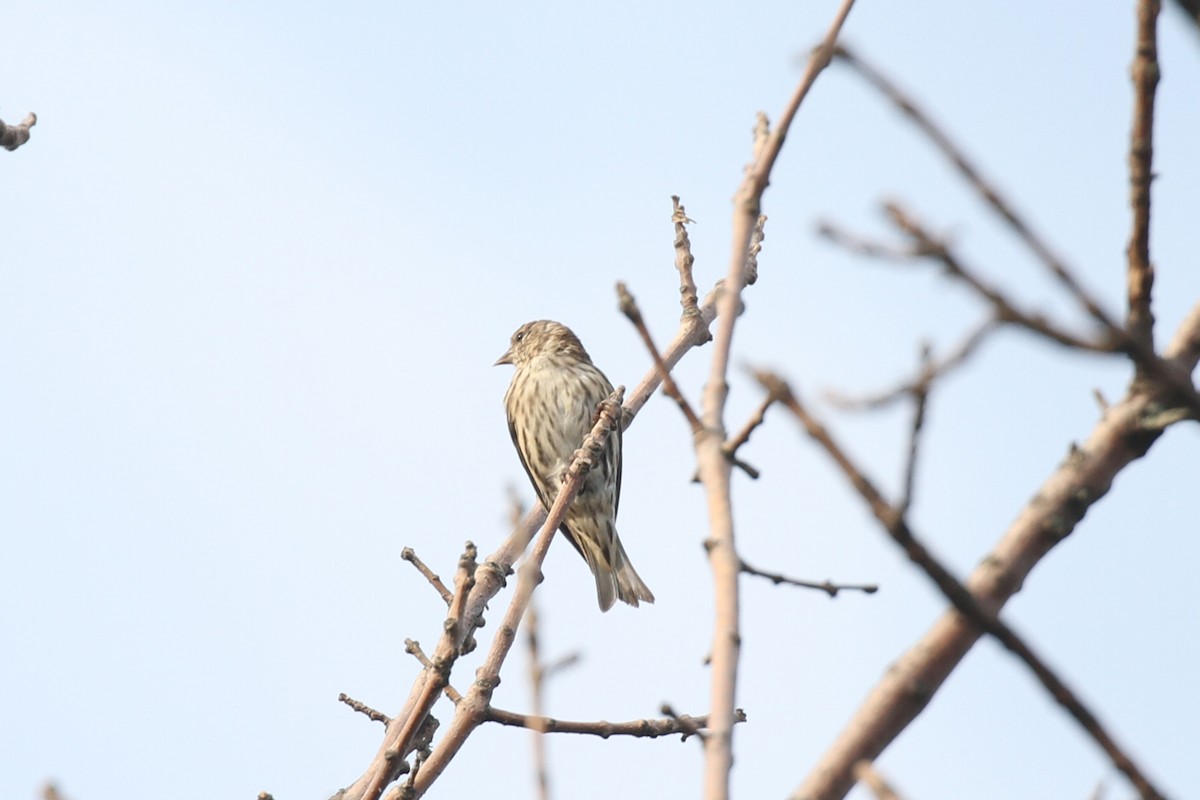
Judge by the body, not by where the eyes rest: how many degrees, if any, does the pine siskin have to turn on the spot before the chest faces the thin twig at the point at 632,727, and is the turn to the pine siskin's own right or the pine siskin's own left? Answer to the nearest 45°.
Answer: approximately 45° to the pine siskin's own left

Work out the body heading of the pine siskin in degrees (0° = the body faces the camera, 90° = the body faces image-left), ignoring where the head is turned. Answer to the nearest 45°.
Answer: approximately 45°
